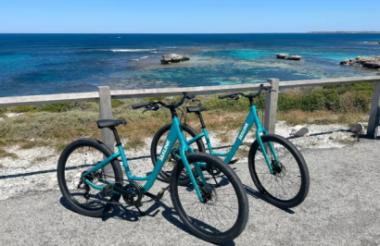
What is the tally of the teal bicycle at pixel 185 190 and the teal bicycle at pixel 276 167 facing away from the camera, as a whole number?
0

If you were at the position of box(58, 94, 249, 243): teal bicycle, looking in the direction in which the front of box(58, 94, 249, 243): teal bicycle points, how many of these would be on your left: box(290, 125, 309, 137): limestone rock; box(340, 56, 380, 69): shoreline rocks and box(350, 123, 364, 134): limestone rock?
3

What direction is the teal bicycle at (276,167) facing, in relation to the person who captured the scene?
facing the viewer and to the right of the viewer

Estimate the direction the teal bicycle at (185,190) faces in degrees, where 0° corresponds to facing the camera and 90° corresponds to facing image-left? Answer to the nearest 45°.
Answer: approximately 315°

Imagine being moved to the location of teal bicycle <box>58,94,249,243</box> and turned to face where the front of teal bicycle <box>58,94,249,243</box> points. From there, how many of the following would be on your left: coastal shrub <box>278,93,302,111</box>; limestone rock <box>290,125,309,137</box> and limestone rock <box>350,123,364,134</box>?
3

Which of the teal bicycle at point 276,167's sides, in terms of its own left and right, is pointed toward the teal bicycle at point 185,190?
right

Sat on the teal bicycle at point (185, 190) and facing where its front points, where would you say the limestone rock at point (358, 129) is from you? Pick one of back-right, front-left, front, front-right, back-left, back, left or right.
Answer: left

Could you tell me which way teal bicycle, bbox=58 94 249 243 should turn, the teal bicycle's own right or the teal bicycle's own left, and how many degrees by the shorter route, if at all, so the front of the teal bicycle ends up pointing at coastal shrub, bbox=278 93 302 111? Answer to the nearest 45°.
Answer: approximately 90° to the teal bicycle's own left

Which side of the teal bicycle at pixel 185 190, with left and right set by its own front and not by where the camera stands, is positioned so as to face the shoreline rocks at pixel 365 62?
left

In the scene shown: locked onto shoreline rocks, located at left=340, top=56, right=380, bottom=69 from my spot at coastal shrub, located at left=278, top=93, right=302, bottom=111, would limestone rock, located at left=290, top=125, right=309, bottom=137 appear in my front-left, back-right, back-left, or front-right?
back-right
